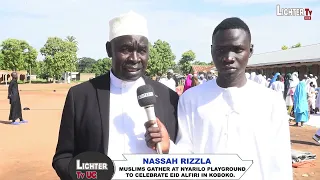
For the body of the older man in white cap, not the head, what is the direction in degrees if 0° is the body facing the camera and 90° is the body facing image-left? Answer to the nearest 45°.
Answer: approximately 0°

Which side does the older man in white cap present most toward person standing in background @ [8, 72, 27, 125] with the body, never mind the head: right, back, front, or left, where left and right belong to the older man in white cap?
back
